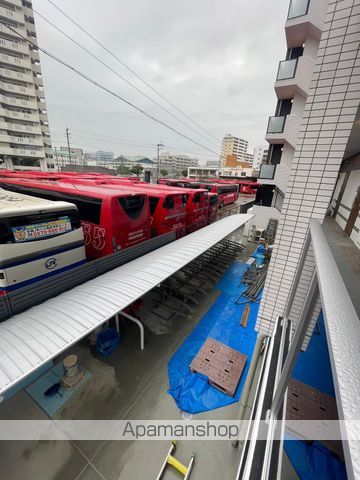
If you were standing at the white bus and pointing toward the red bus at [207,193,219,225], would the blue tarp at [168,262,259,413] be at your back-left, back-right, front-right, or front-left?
front-right

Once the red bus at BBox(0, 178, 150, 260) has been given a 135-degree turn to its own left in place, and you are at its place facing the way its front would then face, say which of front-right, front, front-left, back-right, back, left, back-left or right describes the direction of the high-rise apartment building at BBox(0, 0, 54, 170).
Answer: back

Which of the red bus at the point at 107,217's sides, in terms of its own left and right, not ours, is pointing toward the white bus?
left

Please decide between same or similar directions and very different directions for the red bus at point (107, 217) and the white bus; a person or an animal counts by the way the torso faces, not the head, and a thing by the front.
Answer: same or similar directions

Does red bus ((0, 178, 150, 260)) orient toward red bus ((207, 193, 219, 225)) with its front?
no

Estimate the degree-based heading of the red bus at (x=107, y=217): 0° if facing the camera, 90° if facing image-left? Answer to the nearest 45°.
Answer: approximately 135°
